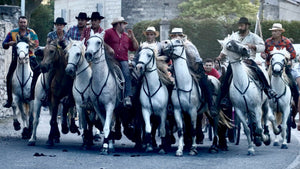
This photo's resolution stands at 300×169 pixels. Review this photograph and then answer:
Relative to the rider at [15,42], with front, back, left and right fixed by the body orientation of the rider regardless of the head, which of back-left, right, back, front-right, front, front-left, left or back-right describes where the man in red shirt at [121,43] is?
front-left

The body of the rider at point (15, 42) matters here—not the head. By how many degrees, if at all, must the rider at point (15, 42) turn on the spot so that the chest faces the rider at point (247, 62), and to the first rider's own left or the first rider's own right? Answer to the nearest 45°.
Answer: approximately 45° to the first rider's own left

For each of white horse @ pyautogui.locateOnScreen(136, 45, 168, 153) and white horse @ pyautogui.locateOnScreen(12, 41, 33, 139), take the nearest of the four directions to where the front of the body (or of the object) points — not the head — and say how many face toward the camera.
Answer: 2

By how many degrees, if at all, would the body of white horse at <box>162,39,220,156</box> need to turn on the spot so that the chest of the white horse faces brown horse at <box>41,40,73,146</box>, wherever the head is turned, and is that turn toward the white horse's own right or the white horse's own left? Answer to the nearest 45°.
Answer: approximately 45° to the white horse's own right

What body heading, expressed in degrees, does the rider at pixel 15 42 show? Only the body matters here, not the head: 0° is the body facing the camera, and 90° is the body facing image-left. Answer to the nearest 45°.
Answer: approximately 0°

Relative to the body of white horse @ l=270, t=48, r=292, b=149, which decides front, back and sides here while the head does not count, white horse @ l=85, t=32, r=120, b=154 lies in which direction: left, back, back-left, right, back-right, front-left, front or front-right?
front-right

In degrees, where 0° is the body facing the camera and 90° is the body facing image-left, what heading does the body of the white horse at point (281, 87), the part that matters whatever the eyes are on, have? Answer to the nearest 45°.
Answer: approximately 0°
